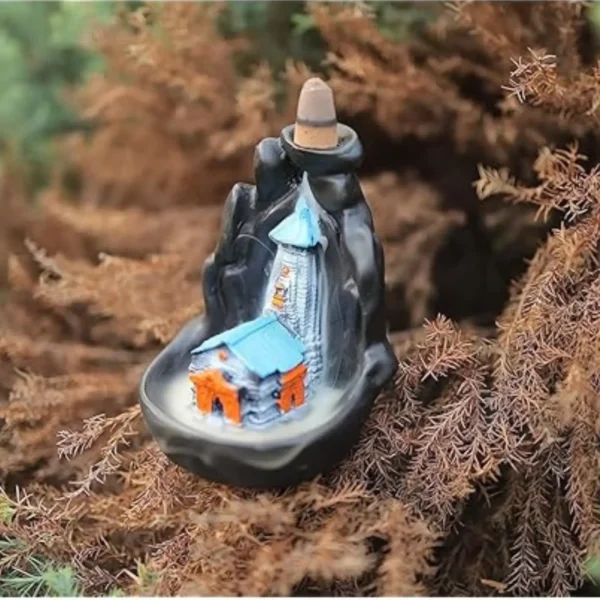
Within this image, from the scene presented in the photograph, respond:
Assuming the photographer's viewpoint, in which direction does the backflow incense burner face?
facing the viewer and to the left of the viewer
